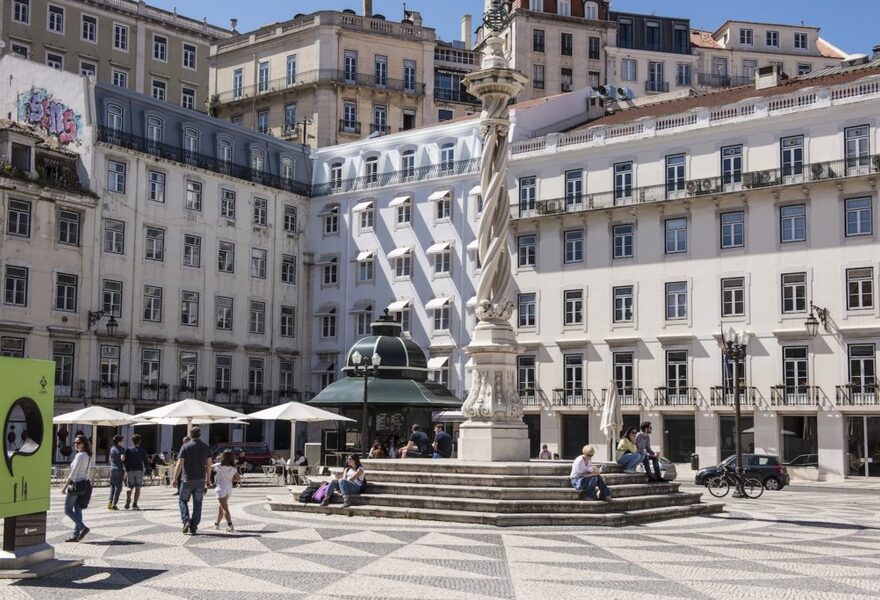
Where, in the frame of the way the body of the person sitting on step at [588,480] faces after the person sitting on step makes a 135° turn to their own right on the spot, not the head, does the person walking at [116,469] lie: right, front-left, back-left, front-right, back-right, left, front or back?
front

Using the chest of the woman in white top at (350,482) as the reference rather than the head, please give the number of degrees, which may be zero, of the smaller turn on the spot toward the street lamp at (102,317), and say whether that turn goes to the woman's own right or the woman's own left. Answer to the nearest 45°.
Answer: approximately 135° to the woman's own right

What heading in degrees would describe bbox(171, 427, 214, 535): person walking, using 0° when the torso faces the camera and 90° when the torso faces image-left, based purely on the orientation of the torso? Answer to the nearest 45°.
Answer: approximately 180°

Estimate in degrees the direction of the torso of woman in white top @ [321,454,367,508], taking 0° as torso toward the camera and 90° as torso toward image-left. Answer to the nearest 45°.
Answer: approximately 45°

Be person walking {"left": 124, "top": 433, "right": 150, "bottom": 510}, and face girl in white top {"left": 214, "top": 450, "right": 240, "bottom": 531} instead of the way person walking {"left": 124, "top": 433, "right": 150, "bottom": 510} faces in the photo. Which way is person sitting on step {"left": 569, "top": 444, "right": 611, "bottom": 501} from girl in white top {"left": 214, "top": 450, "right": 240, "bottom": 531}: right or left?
left

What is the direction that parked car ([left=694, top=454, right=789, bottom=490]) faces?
to the viewer's left
